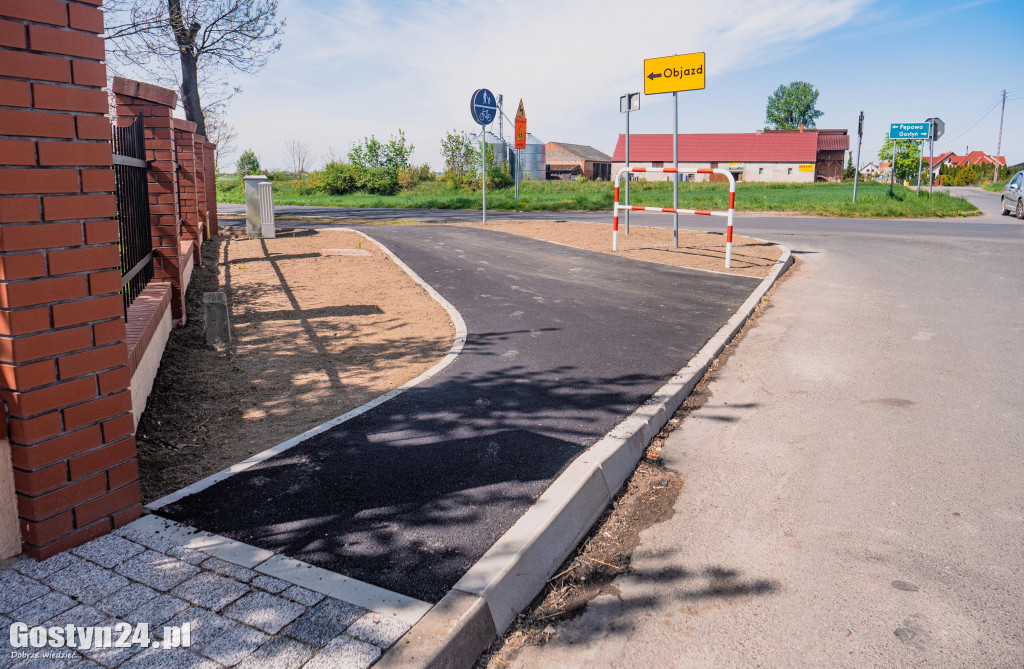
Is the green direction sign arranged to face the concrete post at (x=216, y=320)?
yes

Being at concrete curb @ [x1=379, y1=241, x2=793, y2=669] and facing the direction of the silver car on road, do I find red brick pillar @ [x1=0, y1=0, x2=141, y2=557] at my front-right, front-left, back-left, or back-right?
back-left

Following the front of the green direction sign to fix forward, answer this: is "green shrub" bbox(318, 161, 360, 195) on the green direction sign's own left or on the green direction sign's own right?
on the green direction sign's own right

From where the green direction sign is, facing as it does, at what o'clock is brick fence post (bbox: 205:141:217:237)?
The brick fence post is roughly at 1 o'clock from the green direction sign.

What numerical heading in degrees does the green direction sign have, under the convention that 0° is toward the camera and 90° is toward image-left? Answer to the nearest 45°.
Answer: approximately 0°

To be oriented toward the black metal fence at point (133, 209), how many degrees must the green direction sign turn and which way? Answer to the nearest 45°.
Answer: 0° — it already faces it

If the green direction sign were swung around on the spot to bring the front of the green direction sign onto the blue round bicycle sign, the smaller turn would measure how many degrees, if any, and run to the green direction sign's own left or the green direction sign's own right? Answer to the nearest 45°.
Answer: approximately 45° to the green direction sign's own right

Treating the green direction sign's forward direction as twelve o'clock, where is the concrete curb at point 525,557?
The concrete curb is roughly at 12 o'clock from the green direction sign.
